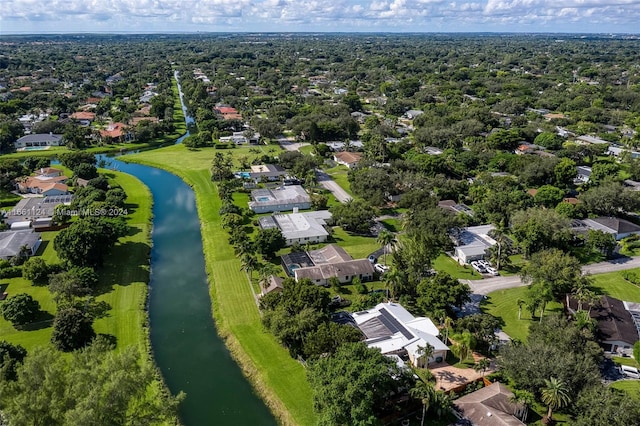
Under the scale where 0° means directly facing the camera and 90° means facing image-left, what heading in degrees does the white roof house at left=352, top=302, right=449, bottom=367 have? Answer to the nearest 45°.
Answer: approximately 315°

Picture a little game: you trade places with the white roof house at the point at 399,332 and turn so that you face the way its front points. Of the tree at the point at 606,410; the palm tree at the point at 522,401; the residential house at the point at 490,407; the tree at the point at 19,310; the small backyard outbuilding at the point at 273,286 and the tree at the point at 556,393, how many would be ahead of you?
4

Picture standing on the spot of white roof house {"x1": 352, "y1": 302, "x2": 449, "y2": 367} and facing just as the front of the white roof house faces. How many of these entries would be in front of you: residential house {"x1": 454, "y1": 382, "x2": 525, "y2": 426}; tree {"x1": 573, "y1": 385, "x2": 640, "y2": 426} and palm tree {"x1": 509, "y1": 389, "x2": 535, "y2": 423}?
3

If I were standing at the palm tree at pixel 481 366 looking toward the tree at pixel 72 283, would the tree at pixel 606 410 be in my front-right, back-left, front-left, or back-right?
back-left

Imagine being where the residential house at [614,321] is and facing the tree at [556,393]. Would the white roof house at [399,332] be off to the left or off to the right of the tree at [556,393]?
right

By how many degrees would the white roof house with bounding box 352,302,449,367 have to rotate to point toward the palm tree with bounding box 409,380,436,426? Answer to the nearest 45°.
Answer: approximately 45° to its right
